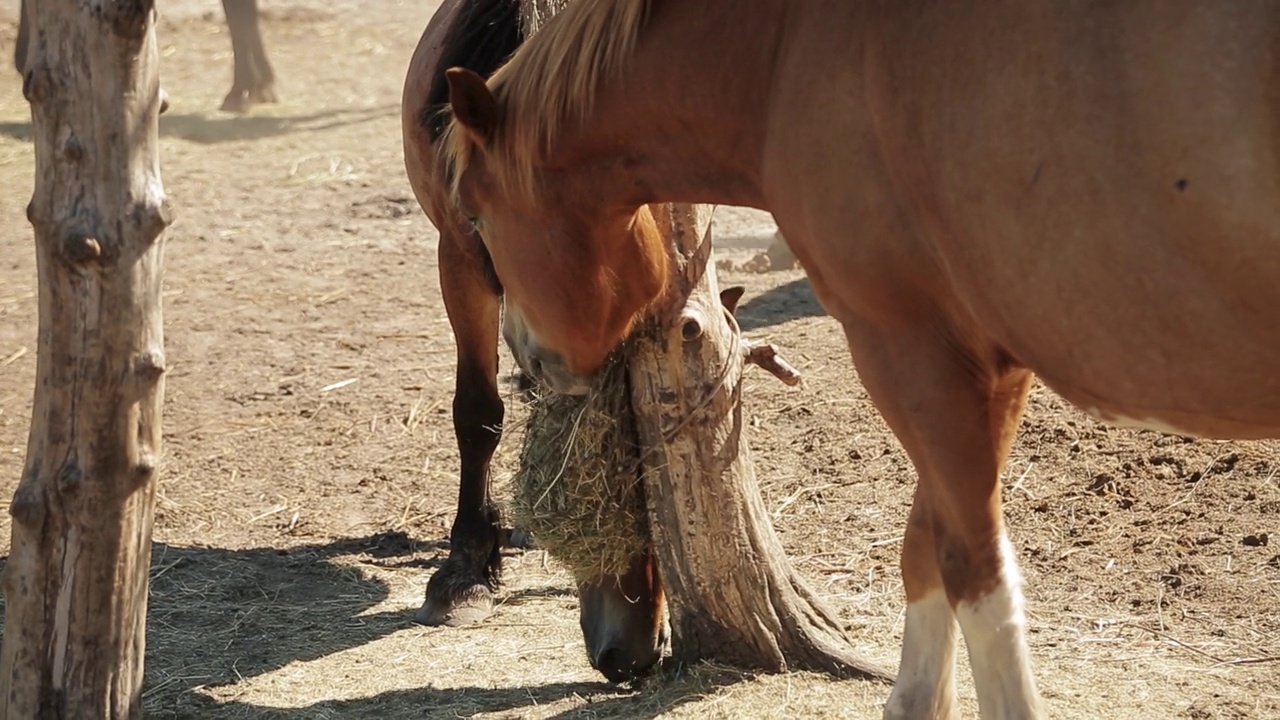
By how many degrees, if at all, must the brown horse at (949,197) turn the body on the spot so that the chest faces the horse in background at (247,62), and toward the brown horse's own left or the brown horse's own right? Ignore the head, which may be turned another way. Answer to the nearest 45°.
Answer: approximately 45° to the brown horse's own right

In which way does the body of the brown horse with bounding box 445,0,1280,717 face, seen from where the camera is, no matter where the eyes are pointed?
to the viewer's left

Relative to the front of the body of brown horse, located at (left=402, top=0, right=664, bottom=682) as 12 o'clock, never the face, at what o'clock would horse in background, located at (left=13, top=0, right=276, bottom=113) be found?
The horse in background is roughly at 4 o'clock from the brown horse.
